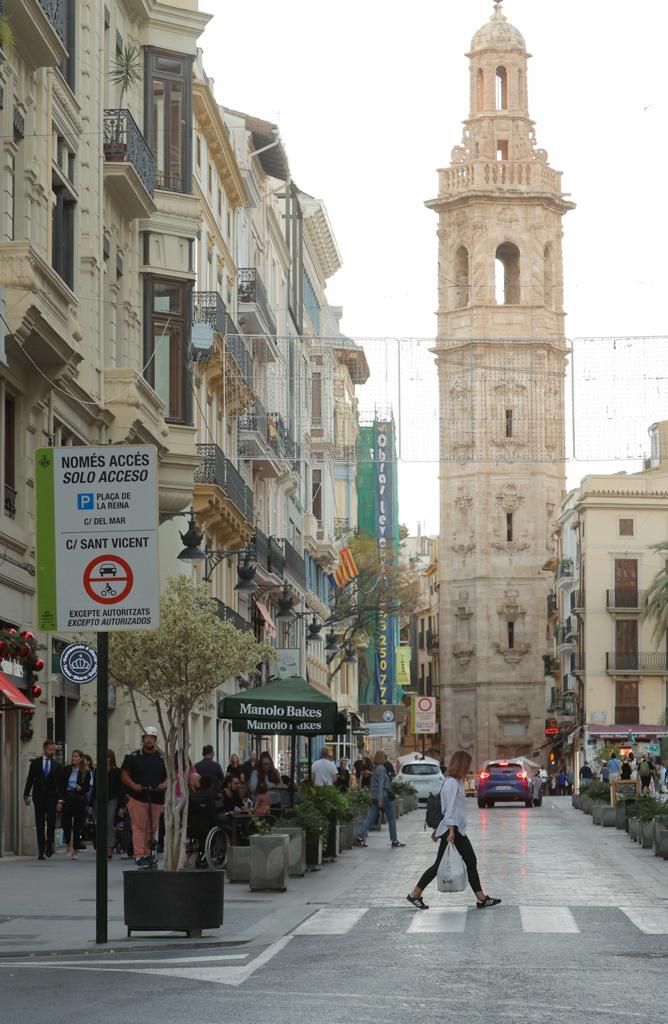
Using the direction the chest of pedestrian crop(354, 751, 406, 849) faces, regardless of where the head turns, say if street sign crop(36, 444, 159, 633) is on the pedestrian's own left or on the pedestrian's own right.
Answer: on the pedestrian's own right

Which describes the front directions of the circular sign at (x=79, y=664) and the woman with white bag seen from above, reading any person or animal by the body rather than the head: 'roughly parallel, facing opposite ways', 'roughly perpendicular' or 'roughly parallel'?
roughly perpendicular

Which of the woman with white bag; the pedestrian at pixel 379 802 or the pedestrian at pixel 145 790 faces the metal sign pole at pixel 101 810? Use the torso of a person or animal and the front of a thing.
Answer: the pedestrian at pixel 145 790

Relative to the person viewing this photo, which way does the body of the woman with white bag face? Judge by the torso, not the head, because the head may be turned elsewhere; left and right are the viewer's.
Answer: facing to the right of the viewer

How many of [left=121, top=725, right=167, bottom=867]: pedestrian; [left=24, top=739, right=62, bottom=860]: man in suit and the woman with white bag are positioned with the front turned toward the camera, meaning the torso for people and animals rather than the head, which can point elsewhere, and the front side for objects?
2

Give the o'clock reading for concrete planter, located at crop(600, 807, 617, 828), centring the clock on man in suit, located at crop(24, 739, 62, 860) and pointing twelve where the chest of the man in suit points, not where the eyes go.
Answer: The concrete planter is roughly at 7 o'clock from the man in suit.

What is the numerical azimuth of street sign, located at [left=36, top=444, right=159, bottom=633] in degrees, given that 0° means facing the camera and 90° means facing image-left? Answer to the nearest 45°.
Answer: approximately 0°
